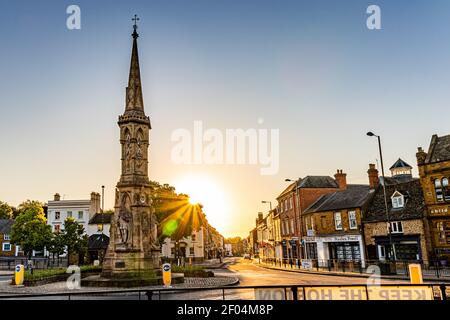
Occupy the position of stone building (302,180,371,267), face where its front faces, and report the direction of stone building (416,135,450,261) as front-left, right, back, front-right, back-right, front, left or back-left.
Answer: front-left

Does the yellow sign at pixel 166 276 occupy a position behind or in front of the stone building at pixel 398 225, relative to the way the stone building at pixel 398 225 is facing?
in front

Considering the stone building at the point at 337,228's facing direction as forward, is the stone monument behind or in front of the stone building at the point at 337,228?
in front

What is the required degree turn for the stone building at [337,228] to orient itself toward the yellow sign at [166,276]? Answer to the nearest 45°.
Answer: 0° — it already faces it

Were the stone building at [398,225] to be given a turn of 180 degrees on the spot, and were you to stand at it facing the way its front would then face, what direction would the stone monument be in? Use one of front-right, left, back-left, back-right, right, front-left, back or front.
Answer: back-left
